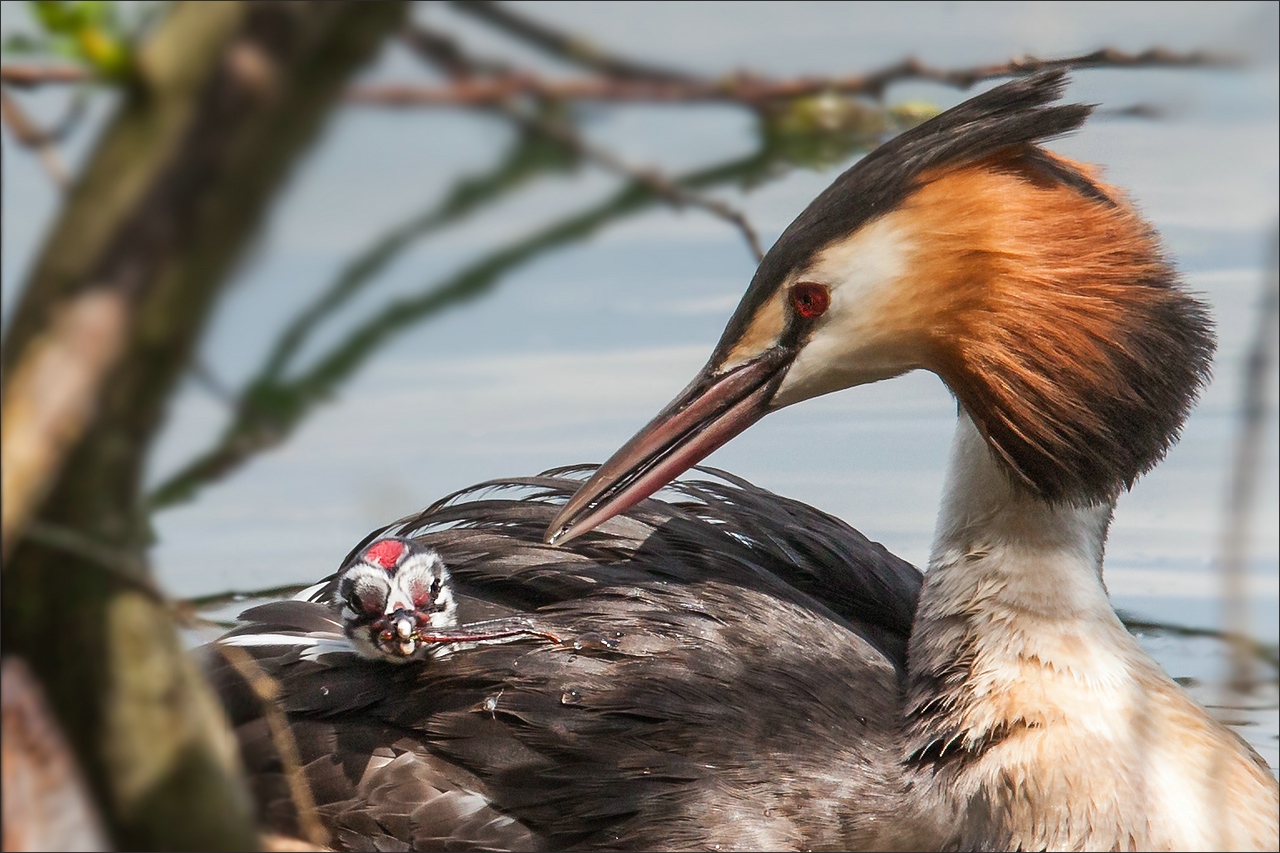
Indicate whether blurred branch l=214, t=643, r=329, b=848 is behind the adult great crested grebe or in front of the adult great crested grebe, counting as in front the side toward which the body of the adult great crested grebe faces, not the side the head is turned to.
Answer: behind

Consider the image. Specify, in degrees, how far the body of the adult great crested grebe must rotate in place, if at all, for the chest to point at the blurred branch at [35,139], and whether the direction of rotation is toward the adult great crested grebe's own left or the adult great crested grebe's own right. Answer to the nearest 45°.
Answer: approximately 90° to the adult great crested grebe's own right

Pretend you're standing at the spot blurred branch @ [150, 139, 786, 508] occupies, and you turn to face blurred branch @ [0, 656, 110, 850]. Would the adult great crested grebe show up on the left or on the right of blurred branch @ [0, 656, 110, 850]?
left

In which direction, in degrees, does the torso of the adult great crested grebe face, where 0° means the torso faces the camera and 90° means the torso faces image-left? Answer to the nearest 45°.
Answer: approximately 270°

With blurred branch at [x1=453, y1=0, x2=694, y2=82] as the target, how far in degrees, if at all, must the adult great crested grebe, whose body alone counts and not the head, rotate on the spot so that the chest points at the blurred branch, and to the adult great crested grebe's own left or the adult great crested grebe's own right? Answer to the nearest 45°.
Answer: approximately 90° to the adult great crested grebe's own left
